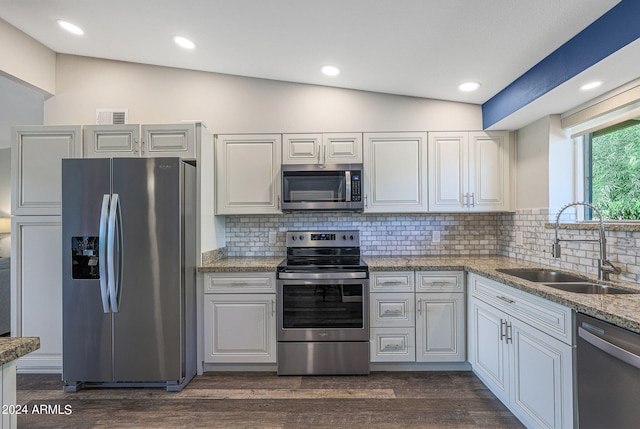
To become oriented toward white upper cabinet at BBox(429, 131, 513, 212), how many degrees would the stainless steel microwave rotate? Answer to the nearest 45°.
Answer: approximately 90° to its left

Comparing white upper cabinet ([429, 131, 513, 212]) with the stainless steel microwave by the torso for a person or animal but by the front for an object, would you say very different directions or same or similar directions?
same or similar directions

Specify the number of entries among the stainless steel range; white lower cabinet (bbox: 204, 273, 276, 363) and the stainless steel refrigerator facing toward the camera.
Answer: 3

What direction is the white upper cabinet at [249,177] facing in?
toward the camera

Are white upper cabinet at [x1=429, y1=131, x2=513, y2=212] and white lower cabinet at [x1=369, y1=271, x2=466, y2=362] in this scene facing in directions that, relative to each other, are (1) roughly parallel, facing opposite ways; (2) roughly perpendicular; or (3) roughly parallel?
roughly parallel

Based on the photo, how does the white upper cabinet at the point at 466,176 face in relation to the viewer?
toward the camera

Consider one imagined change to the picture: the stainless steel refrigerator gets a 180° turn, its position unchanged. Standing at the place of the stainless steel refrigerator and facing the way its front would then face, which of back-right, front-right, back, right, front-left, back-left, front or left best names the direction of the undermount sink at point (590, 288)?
back-right

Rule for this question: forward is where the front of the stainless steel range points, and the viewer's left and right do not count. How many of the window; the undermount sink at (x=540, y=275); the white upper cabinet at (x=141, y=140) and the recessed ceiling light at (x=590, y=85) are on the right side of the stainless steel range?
1

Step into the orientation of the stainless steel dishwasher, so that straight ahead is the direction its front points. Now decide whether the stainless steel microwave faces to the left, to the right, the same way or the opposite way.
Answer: to the left

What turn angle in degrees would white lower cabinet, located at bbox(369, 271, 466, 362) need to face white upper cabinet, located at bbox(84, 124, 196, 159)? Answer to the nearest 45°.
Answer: approximately 90° to its right

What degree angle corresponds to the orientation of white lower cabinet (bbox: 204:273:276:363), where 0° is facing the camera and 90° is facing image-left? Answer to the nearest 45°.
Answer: approximately 0°

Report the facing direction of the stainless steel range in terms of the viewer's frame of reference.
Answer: facing the viewer

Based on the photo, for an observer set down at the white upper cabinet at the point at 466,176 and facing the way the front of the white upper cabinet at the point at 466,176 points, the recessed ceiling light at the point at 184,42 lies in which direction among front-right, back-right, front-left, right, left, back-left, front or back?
front-right
